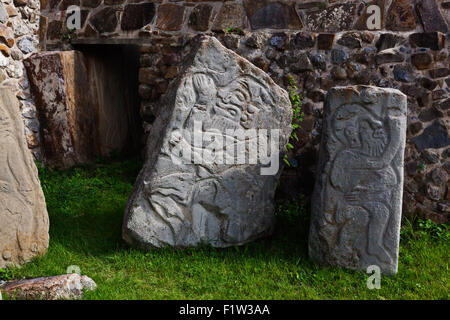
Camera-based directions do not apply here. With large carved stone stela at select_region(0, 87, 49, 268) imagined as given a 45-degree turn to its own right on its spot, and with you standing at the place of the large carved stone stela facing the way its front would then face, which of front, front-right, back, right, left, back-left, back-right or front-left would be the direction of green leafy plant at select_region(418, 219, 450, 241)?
back-left

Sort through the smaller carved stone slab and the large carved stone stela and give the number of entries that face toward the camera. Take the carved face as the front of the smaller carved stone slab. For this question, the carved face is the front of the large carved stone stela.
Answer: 2

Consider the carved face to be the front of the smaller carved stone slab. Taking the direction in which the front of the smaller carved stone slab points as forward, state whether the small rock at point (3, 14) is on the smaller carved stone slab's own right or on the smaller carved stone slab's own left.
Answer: on the smaller carved stone slab's own right

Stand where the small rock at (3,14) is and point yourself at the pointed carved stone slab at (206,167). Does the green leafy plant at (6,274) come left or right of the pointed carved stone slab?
right

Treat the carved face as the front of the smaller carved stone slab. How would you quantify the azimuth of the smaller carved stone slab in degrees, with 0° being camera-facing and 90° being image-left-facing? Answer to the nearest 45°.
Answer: approximately 0°

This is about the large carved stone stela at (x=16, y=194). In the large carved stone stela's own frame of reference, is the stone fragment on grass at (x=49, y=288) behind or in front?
in front
